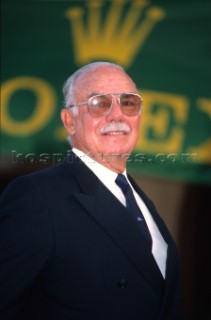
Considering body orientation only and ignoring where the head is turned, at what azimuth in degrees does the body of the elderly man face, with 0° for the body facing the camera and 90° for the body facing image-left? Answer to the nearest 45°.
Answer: approximately 315°

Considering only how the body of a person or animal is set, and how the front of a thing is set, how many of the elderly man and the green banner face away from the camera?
0

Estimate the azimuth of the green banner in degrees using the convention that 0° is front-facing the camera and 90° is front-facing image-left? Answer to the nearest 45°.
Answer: approximately 0°

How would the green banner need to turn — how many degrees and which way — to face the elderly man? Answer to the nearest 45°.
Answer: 0° — it already faces them

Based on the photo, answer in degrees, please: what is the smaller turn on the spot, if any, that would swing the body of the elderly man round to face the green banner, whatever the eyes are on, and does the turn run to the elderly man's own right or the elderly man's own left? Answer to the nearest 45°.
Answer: approximately 135° to the elderly man's own left
